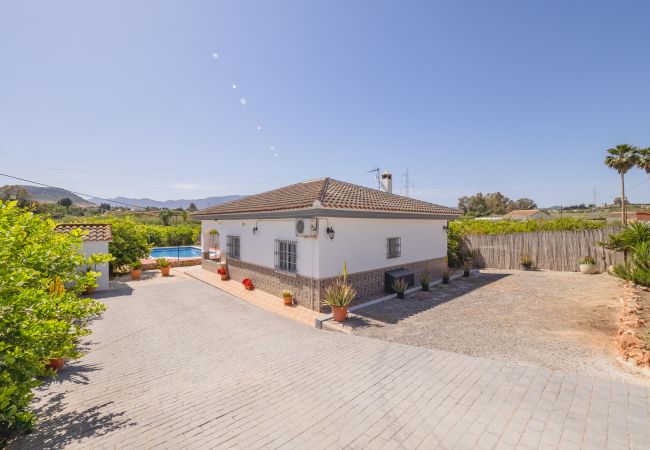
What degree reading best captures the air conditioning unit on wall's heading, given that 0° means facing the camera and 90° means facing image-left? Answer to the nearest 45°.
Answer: approximately 45°

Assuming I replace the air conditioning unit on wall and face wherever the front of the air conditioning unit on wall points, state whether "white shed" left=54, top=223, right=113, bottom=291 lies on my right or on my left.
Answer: on my right

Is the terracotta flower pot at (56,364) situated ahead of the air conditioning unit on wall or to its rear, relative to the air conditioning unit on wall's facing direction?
ahead

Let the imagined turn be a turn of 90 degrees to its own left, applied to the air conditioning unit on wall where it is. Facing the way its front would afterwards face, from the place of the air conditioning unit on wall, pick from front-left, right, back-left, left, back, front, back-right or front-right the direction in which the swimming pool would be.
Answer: back

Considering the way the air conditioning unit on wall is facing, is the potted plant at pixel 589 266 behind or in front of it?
behind

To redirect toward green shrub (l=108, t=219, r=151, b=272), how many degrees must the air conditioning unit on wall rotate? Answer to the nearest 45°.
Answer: approximately 90° to its right

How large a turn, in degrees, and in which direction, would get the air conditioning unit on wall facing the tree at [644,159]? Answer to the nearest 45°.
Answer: approximately 180°

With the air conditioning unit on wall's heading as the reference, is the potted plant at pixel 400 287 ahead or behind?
behind

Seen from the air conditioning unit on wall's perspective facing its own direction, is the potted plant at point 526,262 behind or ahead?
behind
